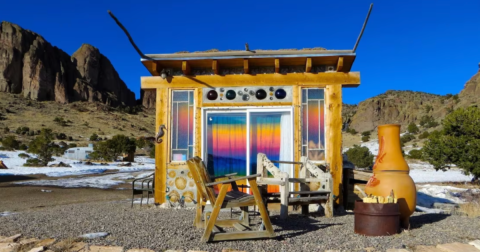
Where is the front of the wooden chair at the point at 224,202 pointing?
to the viewer's right

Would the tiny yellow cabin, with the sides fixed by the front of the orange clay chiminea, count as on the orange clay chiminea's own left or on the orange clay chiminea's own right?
on the orange clay chiminea's own right

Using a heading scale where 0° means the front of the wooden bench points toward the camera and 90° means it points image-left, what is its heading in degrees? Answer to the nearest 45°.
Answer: approximately 315°

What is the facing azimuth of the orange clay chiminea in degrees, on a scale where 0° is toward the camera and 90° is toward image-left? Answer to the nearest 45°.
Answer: approximately 45°

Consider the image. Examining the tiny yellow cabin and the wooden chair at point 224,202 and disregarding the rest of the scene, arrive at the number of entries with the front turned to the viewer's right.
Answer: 1

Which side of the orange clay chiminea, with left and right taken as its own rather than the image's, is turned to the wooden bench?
right

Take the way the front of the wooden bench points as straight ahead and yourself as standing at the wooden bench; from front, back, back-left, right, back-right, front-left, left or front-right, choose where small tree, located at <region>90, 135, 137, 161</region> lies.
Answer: back

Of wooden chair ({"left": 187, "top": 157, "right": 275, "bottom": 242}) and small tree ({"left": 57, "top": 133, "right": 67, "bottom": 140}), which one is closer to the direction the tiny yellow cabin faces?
the wooden chair

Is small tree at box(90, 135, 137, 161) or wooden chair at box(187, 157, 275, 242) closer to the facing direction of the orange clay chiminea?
the wooden chair
